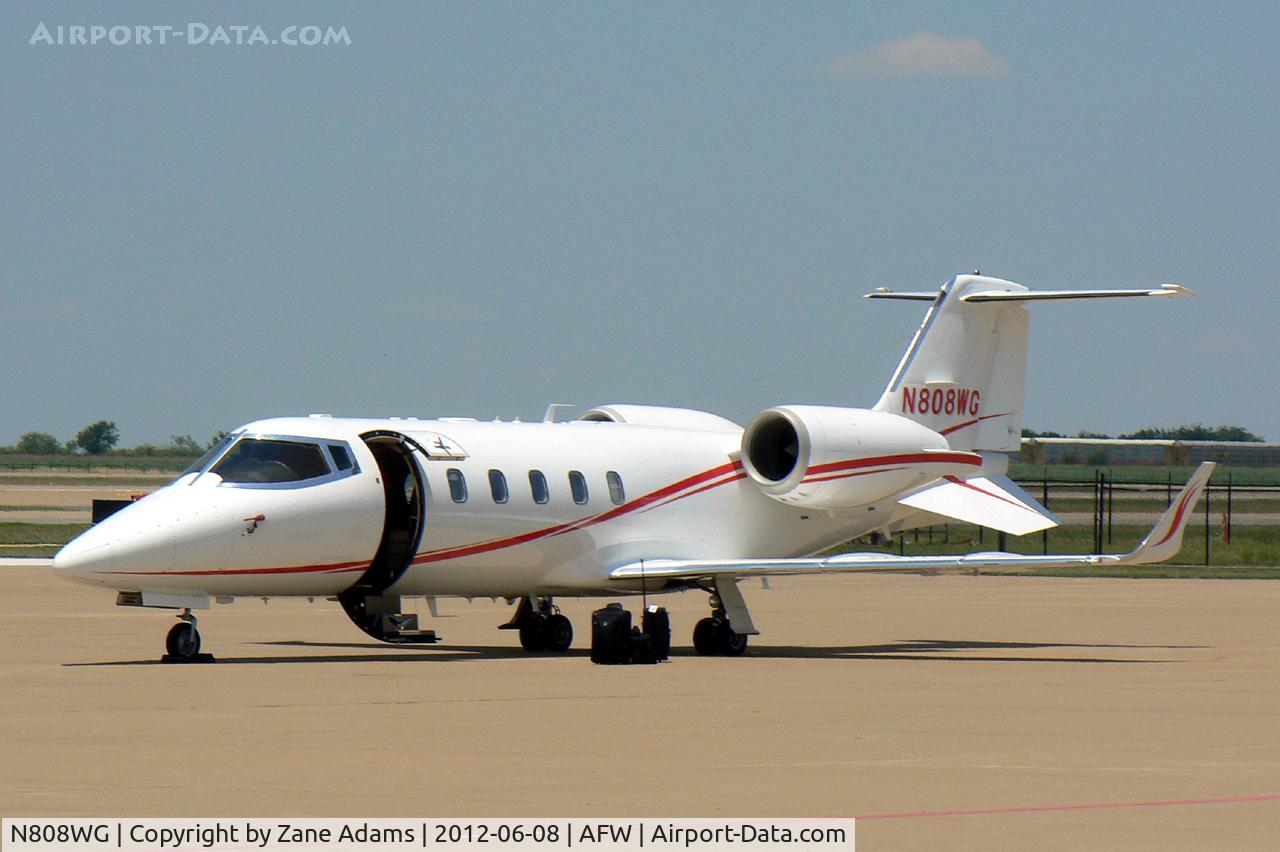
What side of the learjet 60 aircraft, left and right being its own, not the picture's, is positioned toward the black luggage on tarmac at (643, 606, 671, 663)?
left

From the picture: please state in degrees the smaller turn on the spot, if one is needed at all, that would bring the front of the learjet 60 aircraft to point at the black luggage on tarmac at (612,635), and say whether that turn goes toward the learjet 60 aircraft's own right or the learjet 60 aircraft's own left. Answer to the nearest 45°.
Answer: approximately 45° to the learjet 60 aircraft's own left

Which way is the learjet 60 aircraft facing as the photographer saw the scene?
facing the viewer and to the left of the viewer
